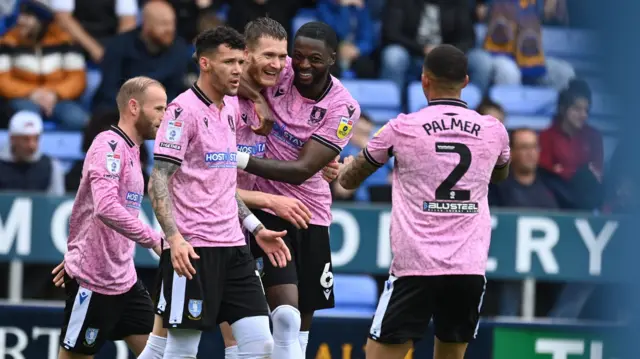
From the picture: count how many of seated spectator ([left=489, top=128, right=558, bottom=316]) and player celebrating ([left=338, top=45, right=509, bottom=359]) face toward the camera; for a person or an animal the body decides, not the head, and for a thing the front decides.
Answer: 1

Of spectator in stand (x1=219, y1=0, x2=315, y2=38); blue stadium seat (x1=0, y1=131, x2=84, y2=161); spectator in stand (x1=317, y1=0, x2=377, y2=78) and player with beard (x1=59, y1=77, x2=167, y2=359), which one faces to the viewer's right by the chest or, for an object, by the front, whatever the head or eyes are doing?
the player with beard

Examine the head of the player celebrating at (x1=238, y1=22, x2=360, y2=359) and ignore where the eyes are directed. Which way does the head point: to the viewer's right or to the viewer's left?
to the viewer's left

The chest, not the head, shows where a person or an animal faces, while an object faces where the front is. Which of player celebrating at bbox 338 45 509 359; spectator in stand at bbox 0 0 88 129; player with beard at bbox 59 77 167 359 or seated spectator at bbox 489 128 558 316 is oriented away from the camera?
the player celebrating

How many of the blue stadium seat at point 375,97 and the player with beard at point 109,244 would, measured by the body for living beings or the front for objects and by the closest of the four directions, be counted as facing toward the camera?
1

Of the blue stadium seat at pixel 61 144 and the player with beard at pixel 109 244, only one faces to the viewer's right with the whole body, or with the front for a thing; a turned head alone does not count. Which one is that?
the player with beard

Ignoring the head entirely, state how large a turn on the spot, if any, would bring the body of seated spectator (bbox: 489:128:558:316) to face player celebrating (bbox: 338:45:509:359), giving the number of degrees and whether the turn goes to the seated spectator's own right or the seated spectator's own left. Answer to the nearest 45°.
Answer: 0° — they already face them

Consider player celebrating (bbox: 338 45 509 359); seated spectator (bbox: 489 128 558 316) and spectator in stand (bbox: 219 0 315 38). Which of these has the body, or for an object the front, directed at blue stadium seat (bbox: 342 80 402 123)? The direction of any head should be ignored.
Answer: the player celebrating

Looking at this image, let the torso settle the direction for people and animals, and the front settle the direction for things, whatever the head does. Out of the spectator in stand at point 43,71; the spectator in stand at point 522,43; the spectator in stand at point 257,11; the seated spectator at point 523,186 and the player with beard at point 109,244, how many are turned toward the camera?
4

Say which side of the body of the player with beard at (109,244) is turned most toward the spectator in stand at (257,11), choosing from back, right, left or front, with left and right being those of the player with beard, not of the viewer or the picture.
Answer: left

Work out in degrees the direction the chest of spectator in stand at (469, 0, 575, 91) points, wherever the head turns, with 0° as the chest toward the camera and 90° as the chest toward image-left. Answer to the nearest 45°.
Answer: approximately 0°
